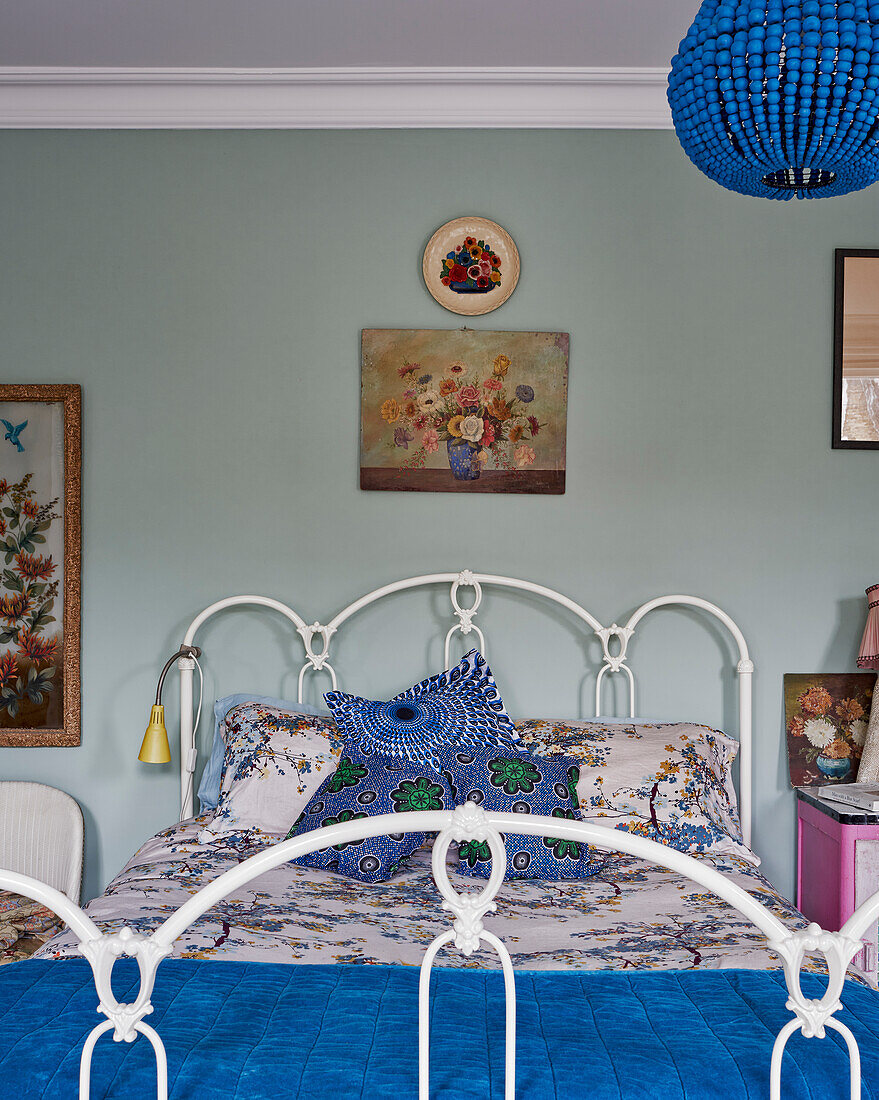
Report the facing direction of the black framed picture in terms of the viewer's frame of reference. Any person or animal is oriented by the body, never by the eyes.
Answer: facing the viewer

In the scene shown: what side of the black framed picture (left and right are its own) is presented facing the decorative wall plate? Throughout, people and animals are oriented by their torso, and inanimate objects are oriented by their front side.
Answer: right

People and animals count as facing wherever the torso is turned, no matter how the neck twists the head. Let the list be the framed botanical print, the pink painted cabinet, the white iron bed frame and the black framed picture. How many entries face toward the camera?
4

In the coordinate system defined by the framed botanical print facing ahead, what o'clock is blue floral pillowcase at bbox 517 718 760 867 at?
The blue floral pillowcase is roughly at 10 o'clock from the framed botanical print.

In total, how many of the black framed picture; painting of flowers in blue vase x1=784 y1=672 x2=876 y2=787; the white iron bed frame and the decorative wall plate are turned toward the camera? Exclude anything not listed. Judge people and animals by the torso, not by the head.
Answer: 4

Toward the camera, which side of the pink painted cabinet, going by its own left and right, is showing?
front

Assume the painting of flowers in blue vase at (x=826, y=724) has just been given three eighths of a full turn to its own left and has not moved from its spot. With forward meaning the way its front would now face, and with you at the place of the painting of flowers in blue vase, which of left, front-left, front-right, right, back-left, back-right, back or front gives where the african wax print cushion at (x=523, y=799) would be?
back

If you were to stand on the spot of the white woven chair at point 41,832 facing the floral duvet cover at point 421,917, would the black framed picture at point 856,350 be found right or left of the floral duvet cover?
left

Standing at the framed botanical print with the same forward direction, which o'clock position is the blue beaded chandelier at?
The blue beaded chandelier is roughly at 11 o'clock from the framed botanical print.

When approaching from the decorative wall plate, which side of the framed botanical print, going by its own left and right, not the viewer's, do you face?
left

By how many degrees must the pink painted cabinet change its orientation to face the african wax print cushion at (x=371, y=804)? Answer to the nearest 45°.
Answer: approximately 45° to its right

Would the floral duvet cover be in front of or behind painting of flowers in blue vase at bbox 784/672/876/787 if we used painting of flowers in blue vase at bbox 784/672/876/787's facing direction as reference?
in front
